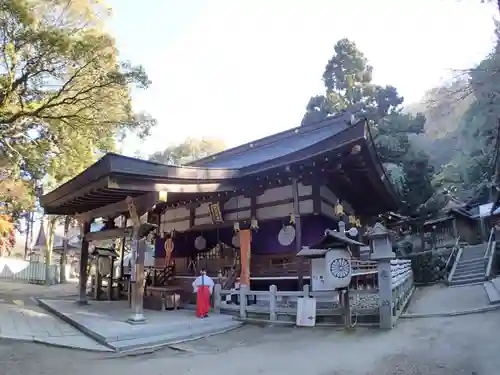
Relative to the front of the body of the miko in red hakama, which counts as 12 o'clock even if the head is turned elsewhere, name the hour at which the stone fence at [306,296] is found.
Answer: The stone fence is roughly at 4 o'clock from the miko in red hakama.

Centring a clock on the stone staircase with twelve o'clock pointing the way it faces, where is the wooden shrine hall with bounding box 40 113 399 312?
The wooden shrine hall is roughly at 1 o'clock from the stone staircase.

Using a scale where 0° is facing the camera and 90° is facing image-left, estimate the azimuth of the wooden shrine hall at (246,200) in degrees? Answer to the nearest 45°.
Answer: approximately 45°

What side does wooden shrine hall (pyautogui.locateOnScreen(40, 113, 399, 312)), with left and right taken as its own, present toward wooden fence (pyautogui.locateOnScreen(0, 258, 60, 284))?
right

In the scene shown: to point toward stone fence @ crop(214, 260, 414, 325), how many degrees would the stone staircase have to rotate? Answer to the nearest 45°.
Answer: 0° — it already faces it

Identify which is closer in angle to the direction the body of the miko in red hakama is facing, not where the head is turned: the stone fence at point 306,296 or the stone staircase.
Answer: the stone staircase

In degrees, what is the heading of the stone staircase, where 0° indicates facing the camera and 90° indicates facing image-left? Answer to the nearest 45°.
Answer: approximately 0°

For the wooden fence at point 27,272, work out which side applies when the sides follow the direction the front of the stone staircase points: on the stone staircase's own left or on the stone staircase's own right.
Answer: on the stone staircase's own right
